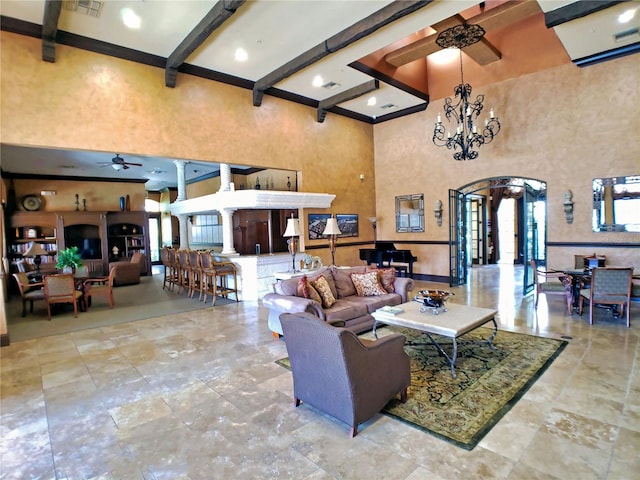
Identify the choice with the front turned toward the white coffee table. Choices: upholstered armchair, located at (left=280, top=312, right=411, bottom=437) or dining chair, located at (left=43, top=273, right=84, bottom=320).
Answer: the upholstered armchair

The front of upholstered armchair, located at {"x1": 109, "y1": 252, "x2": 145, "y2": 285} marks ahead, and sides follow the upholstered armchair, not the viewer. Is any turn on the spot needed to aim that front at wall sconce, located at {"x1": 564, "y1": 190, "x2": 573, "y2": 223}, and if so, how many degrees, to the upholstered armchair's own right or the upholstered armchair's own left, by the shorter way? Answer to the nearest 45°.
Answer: approximately 135° to the upholstered armchair's own left

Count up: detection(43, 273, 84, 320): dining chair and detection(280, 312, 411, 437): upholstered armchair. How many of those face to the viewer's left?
0

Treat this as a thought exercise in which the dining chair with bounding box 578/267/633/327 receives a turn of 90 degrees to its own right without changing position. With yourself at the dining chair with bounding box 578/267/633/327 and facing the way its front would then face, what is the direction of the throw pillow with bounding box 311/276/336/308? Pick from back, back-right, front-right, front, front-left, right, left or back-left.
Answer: back

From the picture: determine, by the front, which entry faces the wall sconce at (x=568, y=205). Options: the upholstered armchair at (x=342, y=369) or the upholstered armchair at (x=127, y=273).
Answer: the upholstered armchair at (x=342, y=369)

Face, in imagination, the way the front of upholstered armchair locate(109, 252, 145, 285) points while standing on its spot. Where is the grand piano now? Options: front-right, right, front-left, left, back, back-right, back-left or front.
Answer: back-left

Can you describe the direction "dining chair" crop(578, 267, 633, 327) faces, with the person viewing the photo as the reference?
facing away from the viewer and to the left of the viewer

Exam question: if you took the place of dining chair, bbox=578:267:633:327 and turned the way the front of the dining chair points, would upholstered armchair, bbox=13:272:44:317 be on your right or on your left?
on your left

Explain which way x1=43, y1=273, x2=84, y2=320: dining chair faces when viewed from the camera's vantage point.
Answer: facing away from the viewer and to the right of the viewer

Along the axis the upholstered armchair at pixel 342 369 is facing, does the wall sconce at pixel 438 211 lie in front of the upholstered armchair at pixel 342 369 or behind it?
in front

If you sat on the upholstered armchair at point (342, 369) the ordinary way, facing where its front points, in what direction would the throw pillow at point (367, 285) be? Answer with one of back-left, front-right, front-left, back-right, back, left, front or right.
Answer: front-left

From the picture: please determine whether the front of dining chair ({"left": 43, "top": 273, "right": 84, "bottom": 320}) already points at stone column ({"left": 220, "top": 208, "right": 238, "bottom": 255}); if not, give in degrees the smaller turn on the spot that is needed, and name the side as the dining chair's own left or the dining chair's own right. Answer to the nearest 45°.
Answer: approximately 45° to the dining chair's own right

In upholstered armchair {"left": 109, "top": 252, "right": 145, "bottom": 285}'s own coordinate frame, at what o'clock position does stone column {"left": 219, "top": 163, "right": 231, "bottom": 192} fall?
The stone column is roughly at 8 o'clock from the upholstered armchair.

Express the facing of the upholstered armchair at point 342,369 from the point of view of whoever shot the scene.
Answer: facing away from the viewer and to the right of the viewer

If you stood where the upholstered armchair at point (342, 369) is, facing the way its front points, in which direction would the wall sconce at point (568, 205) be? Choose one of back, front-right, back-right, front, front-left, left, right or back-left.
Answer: front

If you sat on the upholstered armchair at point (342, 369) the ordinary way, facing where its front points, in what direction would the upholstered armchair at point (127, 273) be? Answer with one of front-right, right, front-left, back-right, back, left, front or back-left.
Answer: left

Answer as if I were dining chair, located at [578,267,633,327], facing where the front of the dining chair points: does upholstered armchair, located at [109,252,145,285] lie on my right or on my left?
on my left

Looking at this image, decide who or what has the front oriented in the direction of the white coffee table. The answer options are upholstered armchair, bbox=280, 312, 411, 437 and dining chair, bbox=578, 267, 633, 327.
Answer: the upholstered armchair
